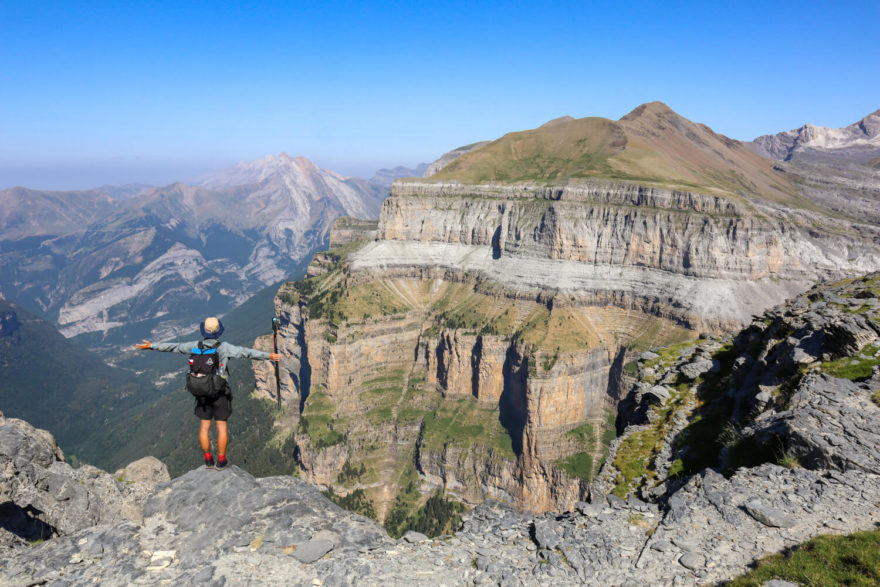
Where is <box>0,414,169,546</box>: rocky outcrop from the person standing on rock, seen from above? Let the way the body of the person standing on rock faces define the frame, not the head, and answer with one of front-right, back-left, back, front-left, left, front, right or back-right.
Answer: left

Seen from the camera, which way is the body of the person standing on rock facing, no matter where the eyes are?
away from the camera

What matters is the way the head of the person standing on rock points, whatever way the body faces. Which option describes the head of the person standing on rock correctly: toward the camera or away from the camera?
away from the camera
